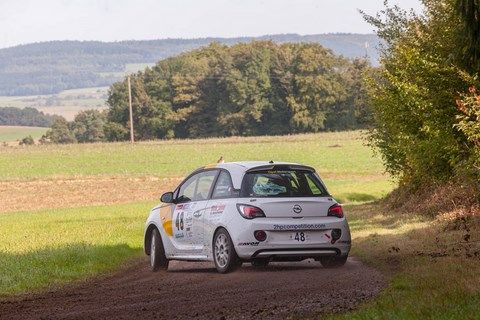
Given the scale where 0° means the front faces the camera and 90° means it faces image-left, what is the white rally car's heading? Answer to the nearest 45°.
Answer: approximately 135°

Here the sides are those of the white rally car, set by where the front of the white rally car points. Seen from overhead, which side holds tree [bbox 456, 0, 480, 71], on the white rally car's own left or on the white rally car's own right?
on the white rally car's own right
